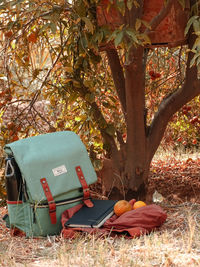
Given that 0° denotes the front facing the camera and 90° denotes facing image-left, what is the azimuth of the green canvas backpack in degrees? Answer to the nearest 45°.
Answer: approximately 315°
